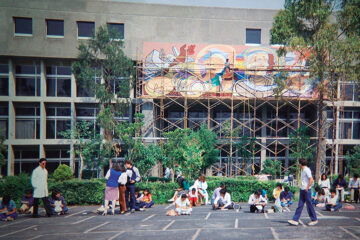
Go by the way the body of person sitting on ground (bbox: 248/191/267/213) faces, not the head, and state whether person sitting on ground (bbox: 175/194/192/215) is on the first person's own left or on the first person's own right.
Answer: on the first person's own right

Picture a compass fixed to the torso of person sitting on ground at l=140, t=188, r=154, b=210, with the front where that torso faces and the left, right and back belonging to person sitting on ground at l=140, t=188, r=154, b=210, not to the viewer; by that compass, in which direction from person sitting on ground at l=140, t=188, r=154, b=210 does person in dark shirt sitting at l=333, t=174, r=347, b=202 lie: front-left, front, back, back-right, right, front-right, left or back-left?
back-left

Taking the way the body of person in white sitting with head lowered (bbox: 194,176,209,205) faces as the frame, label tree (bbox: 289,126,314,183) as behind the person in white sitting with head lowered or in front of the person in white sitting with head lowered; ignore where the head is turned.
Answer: behind

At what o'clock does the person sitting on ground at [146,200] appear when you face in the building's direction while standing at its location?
The person sitting on ground is roughly at 12 o'clock from the building.
